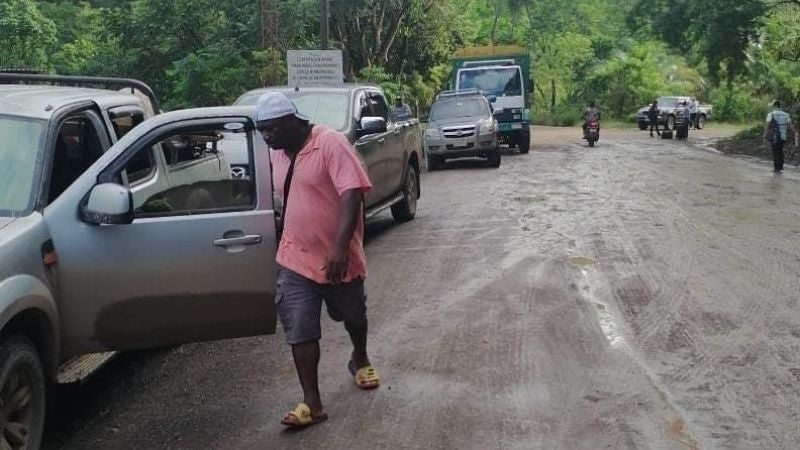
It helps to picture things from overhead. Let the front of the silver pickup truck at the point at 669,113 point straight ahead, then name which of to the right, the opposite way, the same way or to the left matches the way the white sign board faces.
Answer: to the left

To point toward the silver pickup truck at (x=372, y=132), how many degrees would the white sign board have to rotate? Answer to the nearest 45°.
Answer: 0° — it already faces it

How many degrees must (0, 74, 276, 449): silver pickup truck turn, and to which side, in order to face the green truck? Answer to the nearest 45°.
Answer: approximately 180°

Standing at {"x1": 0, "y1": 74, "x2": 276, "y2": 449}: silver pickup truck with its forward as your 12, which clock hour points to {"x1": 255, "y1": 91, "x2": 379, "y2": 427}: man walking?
The man walking is roughly at 8 o'clock from the silver pickup truck.

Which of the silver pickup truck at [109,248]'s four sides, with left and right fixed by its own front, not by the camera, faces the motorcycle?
back

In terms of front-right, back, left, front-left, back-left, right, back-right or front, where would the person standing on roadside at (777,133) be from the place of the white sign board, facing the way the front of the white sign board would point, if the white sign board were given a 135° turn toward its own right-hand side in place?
back-right

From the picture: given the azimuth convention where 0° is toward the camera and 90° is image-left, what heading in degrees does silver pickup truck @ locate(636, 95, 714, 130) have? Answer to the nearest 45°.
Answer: approximately 45°

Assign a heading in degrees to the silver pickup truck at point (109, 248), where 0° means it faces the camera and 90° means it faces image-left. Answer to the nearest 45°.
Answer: approximately 45°

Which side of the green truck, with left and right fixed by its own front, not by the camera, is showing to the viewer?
front

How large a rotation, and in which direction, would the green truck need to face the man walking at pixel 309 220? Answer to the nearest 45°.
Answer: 0° — it already faces them

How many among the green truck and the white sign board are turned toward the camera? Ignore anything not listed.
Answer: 2

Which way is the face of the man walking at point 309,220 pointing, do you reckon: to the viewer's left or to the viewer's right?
to the viewer's left

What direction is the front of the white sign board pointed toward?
toward the camera

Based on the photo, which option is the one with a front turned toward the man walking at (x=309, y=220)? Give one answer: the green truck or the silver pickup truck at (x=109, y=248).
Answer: the green truck

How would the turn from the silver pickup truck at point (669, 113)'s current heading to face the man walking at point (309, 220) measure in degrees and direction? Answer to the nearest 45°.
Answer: approximately 45° to its left

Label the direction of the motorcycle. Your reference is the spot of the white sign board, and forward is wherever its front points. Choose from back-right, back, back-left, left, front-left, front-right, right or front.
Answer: back-left

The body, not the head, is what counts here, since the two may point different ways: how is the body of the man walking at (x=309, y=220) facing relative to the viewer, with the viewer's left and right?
facing the viewer and to the left of the viewer
